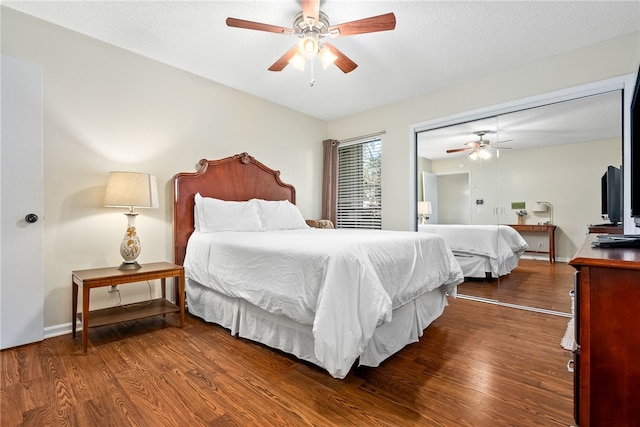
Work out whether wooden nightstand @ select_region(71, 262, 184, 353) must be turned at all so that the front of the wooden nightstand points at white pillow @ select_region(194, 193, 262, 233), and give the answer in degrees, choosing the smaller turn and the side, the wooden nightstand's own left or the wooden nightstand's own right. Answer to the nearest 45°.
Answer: approximately 45° to the wooden nightstand's own left

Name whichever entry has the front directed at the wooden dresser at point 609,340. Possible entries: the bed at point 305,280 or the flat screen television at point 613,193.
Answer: the bed

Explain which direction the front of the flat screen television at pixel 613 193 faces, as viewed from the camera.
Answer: facing to the left of the viewer

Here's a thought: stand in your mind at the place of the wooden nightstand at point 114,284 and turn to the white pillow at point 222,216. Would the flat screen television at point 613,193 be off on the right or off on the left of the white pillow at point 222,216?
right

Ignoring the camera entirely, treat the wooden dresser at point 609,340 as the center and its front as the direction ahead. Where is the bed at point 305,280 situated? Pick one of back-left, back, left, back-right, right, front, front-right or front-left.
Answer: front

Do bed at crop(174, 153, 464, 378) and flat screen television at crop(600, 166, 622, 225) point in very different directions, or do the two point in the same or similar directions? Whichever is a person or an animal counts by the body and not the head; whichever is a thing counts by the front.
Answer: very different directions

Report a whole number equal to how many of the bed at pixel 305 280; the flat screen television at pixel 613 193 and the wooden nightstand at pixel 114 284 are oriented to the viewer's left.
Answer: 1

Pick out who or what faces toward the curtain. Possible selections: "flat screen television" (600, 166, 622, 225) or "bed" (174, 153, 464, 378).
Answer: the flat screen television

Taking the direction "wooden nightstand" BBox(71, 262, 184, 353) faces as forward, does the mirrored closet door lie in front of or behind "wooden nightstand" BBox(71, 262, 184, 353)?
in front

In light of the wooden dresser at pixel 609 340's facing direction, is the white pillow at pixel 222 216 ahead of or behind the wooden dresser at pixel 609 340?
ahead

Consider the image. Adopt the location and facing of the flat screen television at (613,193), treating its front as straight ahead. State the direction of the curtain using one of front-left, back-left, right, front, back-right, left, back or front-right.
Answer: front

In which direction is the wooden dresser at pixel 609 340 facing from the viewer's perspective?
to the viewer's left

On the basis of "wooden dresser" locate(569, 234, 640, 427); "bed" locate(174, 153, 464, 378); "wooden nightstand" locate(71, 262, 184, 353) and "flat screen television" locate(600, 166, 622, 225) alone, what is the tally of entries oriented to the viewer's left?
2

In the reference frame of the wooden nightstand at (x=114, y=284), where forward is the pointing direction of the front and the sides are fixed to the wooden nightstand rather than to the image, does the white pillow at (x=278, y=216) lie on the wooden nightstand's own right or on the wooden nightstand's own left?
on the wooden nightstand's own left

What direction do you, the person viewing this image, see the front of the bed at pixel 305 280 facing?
facing the viewer and to the right of the viewer
